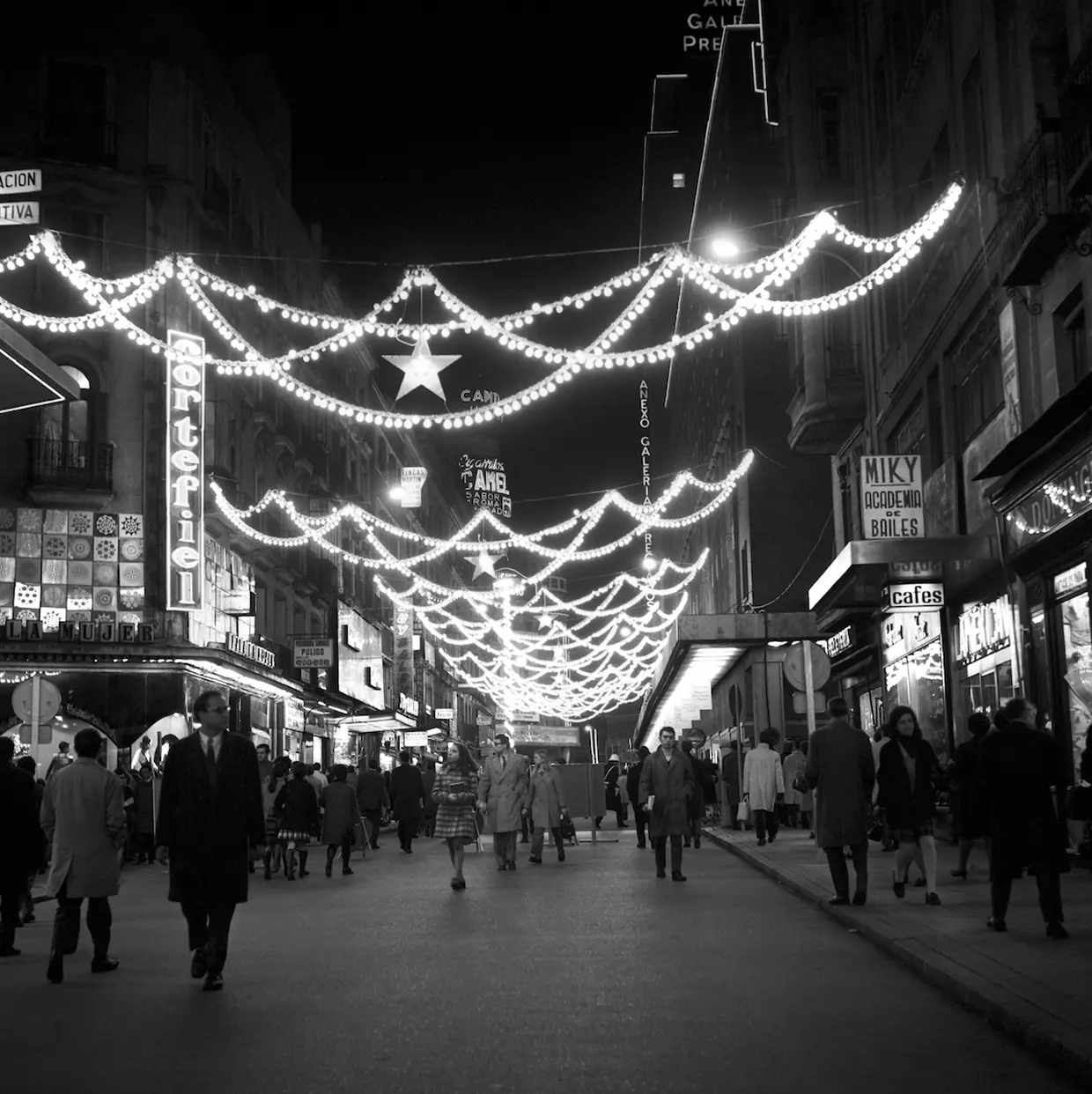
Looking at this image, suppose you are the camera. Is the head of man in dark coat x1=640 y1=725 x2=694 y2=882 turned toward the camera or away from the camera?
toward the camera

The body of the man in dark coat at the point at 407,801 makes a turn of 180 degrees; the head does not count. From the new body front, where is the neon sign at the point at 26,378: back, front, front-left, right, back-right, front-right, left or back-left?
front

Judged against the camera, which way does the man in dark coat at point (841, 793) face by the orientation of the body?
away from the camera

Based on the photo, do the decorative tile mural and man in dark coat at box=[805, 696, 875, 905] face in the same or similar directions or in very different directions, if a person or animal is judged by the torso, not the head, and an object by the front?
very different directions

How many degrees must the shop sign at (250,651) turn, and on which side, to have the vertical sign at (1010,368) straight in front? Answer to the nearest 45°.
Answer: approximately 45° to its right

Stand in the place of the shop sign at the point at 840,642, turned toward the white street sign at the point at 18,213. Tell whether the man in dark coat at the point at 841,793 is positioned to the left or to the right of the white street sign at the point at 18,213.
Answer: left

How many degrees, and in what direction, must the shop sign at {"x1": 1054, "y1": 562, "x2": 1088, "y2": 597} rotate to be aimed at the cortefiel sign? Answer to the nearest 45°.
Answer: approximately 90° to its right

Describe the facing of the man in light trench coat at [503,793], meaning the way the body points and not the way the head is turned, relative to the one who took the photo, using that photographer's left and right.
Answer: facing the viewer

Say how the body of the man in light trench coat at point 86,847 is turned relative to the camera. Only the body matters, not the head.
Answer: away from the camera

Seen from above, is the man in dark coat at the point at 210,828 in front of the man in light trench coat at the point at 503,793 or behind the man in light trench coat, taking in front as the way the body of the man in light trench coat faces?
in front

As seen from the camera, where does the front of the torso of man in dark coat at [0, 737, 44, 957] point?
away from the camera

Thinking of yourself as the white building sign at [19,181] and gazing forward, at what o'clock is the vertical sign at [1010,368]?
The vertical sign is roughly at 10 o'clock from the white building sign.

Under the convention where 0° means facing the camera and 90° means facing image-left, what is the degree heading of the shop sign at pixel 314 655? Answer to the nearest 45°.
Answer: approximately 0°

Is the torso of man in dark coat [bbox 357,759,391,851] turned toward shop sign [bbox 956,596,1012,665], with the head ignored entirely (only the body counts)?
no

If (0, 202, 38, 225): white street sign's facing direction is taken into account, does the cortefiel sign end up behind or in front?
behind

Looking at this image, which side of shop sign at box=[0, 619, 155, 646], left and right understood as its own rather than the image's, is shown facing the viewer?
front

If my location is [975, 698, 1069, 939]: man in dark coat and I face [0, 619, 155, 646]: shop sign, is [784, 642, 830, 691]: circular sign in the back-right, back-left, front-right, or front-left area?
front-right

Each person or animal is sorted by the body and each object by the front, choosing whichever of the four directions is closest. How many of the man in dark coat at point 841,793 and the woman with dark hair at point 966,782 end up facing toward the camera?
0

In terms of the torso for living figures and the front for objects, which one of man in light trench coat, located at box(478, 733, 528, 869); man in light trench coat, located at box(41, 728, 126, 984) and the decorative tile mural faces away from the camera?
man in light trench coat, located at box(41, 728, 126, 984)
